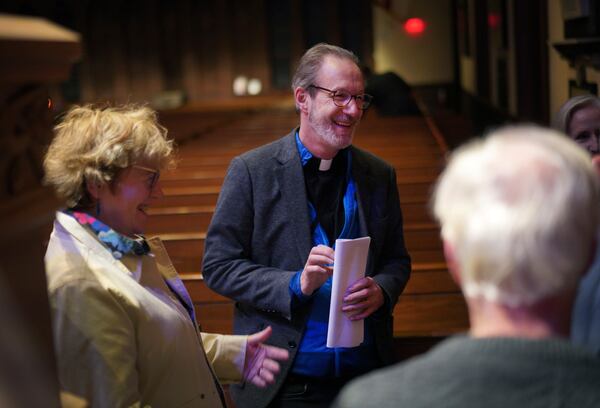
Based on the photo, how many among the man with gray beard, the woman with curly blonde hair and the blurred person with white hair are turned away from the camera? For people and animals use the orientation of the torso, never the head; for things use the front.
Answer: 1

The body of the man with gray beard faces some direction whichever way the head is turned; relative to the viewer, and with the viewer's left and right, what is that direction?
facing the viewer and to the right of the viewer

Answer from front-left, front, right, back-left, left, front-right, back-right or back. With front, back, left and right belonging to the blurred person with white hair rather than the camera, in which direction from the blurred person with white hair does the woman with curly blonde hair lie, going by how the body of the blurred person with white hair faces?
front-left

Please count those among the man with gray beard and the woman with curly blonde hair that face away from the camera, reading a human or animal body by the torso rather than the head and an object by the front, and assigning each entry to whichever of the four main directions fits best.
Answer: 0

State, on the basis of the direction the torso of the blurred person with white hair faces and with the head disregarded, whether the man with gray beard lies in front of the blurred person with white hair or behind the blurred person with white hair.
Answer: in front

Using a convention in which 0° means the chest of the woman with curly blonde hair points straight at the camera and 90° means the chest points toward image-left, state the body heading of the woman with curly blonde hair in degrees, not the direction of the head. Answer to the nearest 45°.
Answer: approximately 270°

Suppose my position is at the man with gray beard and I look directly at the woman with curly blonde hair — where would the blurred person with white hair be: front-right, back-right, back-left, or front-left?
front-left

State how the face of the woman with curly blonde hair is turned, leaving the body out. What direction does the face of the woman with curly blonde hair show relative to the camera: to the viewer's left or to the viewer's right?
to the viewer's right

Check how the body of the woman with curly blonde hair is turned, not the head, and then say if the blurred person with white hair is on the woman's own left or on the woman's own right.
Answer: on the woman's own right

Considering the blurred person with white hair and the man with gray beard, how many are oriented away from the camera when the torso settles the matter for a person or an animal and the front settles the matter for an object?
1

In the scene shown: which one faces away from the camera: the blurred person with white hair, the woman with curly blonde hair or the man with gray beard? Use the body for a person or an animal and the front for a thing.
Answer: the blurred person with white hair

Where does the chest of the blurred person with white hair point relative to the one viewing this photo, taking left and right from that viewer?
facing away from the viewer

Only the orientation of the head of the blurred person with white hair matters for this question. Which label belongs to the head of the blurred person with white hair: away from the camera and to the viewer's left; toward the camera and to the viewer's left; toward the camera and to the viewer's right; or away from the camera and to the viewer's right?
away from the camera and to the viewer's left

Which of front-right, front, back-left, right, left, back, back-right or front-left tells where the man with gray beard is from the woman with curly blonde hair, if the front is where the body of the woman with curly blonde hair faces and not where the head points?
front-left
